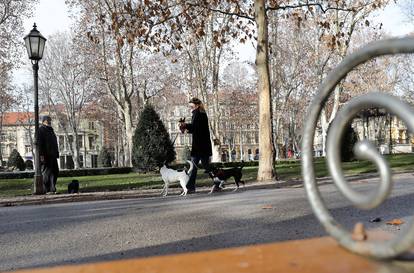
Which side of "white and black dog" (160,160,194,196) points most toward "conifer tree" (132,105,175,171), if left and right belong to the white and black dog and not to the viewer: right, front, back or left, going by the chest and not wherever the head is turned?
right

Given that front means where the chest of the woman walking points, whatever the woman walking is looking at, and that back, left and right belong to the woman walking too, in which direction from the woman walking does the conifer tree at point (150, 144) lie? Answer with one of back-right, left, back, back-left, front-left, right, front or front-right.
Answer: right

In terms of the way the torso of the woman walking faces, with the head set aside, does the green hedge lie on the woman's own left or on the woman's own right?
on the woman's own right

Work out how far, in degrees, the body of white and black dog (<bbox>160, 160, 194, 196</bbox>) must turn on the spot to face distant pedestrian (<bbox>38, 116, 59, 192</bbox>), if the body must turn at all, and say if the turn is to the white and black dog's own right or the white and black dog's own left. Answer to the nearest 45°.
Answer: approximately 45° to the white and black dog's own right

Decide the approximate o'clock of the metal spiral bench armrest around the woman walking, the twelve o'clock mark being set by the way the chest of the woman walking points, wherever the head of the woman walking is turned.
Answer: The metal spiral bench armrest is roughly at 9 o'clock from the woman walking.

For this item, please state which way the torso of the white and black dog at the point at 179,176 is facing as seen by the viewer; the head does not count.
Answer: to the viewer's left

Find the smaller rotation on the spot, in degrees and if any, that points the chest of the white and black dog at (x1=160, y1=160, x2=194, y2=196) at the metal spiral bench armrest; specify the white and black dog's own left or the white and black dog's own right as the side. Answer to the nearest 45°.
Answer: approximately 90° to the white and black dog's own left

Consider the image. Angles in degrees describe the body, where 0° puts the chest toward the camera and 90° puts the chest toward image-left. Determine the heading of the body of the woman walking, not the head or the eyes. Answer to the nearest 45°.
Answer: approximately 90°

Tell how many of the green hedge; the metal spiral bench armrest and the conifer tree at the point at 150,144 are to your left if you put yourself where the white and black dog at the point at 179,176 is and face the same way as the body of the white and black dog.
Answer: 1

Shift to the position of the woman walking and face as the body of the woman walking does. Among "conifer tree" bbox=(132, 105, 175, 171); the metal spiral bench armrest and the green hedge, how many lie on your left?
1

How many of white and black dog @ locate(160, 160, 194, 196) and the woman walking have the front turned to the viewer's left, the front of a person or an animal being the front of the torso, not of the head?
2
